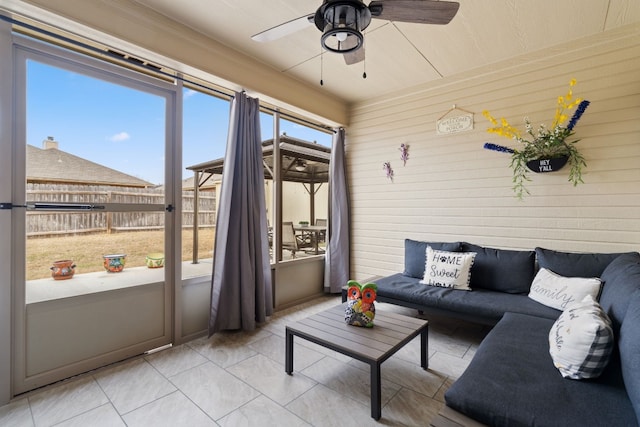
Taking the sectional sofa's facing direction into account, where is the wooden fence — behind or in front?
in front

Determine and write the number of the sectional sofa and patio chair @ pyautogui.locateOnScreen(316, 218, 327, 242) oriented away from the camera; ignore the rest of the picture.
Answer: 0

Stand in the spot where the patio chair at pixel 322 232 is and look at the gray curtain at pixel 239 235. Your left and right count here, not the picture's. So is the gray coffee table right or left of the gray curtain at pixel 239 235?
left

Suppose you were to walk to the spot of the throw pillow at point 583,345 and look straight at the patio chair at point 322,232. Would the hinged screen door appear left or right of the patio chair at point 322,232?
left

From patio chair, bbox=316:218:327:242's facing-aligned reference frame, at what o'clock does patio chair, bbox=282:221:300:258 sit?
patio chair, bbox=282:221:300:258 is roughly at 12 o'clock from patio chair, bbox=316:218:327:242.

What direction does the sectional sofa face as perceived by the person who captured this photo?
facing the viewer and to the left of the viewer

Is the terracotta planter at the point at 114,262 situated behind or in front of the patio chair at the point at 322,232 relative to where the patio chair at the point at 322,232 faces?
in front

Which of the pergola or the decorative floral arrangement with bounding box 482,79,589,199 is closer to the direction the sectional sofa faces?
the pergola

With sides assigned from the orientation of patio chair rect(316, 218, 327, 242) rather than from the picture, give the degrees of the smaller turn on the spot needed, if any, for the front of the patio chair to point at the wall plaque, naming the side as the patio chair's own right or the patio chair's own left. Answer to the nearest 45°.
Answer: approximately 90° to the patio chair's own left
